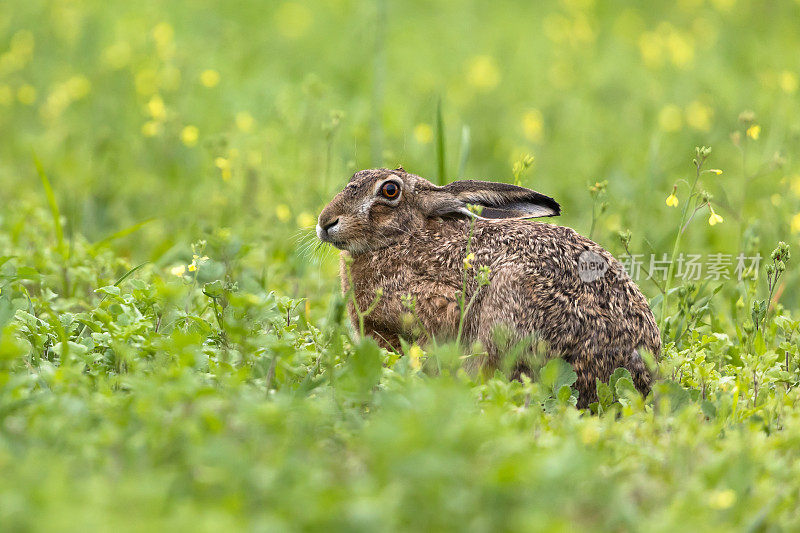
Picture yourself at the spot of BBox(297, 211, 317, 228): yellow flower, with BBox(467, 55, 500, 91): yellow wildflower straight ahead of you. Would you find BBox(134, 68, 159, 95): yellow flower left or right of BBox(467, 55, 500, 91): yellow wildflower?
left

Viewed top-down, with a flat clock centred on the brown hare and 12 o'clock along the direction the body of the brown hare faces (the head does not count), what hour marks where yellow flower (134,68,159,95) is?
The yellow flower is roughly at 2 o'clock from the brown hare.

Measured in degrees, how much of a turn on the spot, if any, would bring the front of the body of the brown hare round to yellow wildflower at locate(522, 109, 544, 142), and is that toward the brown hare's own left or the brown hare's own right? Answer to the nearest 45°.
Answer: approximately 90° to the brown hare's own right

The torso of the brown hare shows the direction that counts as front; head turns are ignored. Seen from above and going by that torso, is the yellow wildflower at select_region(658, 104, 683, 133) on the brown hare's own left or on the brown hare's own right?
on the brown hare's own right

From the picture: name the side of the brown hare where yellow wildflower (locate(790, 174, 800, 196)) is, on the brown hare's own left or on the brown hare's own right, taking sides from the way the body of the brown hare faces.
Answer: on the brown hare's own right

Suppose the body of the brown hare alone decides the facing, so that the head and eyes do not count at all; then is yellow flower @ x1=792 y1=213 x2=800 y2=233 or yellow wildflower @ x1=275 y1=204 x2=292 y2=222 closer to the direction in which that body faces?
the yellow wildflower

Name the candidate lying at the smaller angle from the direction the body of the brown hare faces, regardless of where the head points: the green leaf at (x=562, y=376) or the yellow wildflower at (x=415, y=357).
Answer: the yellow wildflower

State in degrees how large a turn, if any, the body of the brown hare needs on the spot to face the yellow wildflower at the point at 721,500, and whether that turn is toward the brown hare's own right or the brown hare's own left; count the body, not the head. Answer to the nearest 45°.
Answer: approximately 90° to the brown hare's own left

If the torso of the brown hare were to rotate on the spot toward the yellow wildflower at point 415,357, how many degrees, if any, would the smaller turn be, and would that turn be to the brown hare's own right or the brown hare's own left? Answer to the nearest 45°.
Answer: approximately 90° to the brown hare's own left

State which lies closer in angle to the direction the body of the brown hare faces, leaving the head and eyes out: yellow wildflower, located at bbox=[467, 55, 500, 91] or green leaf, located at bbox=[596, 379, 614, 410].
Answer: the yellow wildflower

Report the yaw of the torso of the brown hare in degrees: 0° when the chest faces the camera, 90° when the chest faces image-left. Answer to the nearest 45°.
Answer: approximately 90°

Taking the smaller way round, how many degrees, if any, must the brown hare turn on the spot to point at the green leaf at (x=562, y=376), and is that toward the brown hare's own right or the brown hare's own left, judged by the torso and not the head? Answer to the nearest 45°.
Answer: approximately 135° to the brown hare's own left

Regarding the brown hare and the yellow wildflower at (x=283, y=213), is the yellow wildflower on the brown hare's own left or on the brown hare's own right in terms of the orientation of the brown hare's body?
on the brown hare's own right
